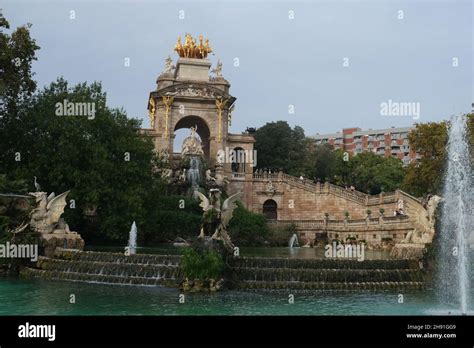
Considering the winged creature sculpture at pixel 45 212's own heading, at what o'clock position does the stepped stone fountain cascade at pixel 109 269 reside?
The stepped stone fountain cascade is roughly at 8 o'clock from the winged creature sculpture.

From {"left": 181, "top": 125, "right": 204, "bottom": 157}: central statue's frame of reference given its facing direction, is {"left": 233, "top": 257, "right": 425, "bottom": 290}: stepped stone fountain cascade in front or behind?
in front

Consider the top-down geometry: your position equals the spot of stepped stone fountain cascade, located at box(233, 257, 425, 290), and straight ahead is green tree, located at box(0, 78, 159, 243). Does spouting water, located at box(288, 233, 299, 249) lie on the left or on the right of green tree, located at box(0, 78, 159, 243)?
right

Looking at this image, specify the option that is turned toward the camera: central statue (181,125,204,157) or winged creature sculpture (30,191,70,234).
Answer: the central statue

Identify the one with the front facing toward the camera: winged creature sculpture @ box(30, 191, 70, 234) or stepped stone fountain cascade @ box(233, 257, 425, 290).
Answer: the stepped stone fountain cascade

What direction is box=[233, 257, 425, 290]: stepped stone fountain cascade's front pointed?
toward the camera

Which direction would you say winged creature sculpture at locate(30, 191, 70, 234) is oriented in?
to the viewer's left

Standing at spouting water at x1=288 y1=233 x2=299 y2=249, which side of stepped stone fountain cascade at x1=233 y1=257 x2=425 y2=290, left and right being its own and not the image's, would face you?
back

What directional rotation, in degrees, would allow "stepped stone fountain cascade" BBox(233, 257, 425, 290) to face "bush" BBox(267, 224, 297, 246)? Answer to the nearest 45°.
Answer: approximately 180°

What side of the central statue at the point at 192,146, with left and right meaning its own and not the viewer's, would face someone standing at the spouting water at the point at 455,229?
front

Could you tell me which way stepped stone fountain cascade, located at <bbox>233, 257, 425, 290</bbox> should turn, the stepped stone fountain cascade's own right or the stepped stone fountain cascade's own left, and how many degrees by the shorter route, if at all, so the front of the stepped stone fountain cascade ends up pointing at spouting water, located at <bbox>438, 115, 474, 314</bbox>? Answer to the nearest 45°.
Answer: approximately 90° to the stepped stone fountain cascade's own left

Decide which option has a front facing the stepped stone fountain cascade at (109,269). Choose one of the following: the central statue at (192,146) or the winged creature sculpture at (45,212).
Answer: the central statue

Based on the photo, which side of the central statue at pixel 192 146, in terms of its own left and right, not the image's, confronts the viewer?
front

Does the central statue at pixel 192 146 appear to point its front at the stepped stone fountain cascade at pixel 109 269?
yes

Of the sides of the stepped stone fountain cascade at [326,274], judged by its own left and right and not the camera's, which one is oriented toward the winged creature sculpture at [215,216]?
right

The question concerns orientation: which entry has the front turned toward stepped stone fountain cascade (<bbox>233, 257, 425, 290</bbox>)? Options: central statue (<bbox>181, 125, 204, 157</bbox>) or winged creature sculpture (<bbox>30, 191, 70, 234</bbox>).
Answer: the central statue

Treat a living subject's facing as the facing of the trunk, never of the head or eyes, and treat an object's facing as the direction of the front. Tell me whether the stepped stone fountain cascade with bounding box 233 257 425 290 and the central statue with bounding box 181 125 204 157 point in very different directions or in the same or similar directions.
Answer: same or similar directions

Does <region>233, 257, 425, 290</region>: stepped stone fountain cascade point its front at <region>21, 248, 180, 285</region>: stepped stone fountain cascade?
no

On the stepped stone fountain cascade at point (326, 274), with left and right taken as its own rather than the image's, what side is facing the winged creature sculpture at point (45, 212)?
right
